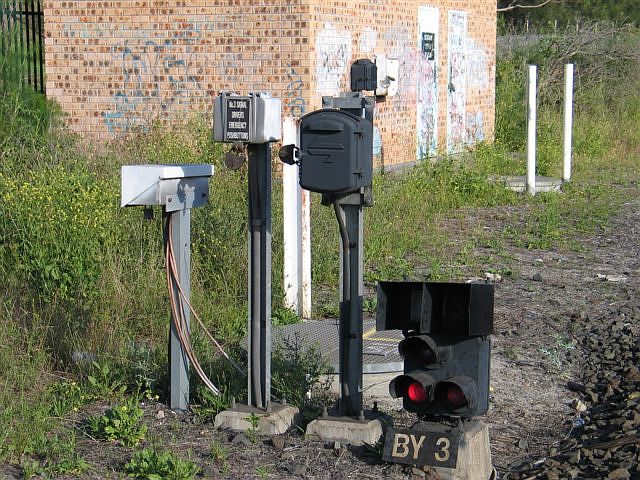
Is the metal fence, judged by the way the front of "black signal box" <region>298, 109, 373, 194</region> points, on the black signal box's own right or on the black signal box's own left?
on the black signal box's own right

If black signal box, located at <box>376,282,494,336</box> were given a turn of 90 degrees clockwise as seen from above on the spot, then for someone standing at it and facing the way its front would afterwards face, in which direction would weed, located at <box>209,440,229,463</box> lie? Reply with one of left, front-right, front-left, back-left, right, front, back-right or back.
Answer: front-left

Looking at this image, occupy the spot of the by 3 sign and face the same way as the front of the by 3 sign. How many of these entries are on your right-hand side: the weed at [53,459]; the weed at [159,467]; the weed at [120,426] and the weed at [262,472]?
4

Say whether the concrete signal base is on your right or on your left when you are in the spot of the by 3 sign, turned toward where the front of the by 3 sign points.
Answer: on your right

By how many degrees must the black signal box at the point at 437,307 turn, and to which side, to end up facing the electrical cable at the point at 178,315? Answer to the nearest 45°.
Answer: approximately 45° to its right

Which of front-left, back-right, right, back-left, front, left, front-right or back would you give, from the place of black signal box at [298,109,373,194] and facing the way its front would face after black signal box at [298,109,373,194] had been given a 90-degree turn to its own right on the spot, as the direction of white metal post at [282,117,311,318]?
front-right

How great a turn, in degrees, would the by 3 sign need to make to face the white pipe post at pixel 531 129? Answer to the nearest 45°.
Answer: approximately 180°

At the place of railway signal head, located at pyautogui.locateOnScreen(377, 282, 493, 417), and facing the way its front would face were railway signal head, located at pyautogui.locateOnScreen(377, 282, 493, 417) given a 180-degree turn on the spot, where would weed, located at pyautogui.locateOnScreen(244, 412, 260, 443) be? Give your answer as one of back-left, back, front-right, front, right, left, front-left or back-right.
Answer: back-left

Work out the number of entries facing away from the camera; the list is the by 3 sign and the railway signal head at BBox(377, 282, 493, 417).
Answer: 0

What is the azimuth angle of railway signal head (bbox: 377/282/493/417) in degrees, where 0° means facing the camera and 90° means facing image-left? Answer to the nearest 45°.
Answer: approximately 45°
